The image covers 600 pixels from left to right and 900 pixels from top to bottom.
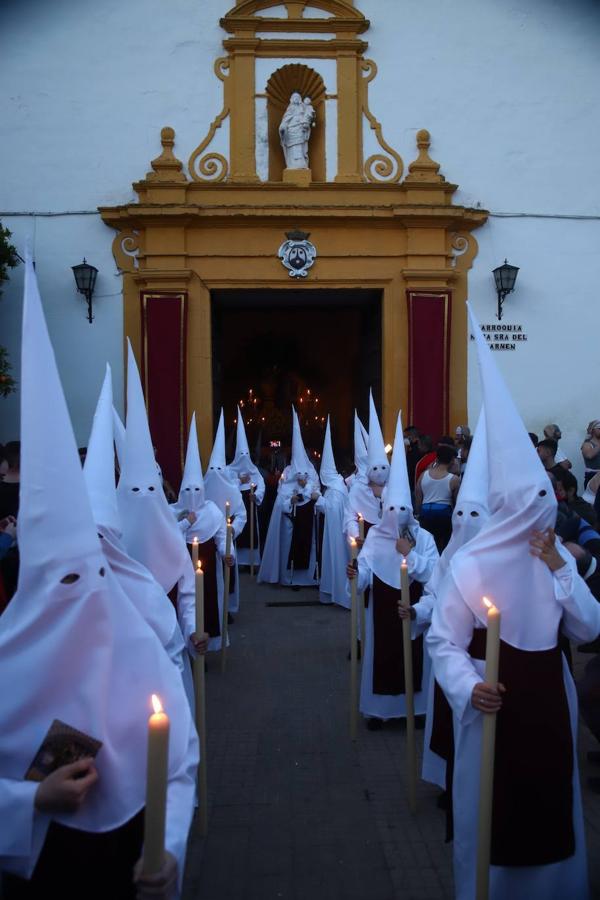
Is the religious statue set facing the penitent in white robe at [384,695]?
yes

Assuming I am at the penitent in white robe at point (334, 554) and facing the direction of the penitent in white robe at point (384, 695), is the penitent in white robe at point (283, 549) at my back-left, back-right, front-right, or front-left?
back-right

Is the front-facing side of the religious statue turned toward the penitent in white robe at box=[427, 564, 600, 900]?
yes

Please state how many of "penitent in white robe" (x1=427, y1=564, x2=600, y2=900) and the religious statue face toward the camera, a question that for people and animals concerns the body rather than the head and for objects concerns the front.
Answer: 2

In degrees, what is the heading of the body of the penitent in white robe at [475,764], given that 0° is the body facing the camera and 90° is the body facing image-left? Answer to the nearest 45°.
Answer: approximately 0°

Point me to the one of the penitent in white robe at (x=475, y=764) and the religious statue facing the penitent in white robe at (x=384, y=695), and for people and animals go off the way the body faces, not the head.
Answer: the religious statue
